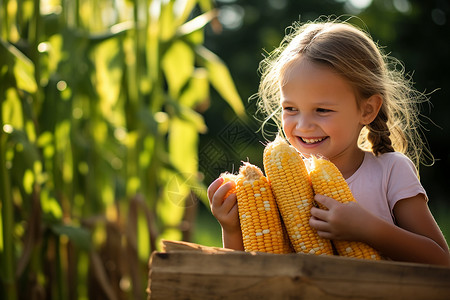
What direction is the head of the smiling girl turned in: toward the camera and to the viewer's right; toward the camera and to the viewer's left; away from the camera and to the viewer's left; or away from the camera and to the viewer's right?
toward the camera and to the viewer's left

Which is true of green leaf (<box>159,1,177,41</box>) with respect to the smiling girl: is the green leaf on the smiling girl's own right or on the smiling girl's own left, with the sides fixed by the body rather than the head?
on the smiling girl's own right

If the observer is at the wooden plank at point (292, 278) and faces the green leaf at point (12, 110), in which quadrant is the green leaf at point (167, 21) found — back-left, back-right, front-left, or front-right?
front-right

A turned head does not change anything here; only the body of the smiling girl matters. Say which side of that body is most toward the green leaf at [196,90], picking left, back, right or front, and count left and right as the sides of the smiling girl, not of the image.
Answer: right

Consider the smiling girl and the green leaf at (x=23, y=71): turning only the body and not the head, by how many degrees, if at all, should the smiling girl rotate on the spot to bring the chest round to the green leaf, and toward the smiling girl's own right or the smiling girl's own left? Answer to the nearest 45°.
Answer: approximately 90° to the smiling girl's own right

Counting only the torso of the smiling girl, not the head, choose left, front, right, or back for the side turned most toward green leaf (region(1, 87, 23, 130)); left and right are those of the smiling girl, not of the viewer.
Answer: right

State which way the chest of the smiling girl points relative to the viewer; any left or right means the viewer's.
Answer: facing the viewer and to the left of the viewer
